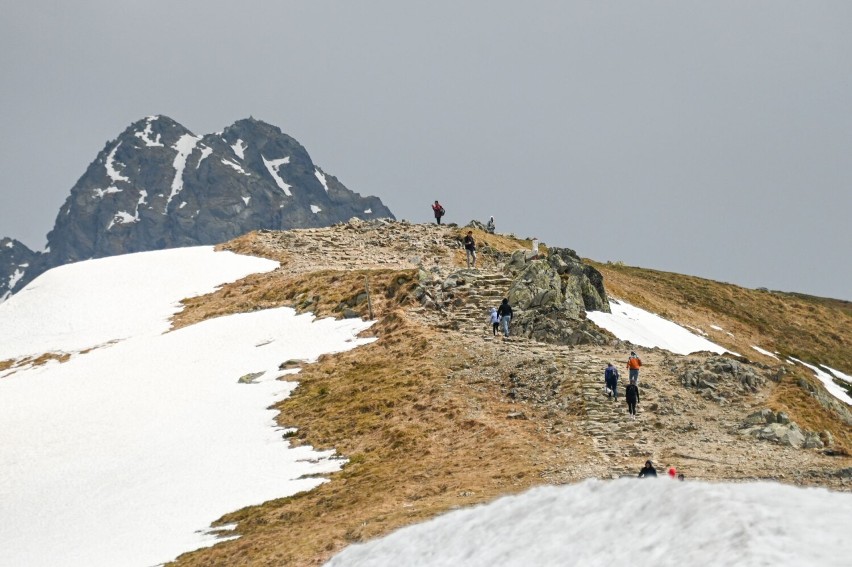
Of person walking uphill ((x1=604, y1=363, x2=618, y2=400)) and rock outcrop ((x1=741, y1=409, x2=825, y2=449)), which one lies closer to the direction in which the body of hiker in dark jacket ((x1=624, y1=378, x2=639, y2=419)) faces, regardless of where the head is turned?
the person walking uphill

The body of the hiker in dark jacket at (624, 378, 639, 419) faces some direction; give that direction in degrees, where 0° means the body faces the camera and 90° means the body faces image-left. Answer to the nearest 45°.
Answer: approximately 180°

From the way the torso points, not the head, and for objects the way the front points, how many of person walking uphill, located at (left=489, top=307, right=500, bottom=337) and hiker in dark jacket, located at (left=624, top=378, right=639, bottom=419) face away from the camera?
2

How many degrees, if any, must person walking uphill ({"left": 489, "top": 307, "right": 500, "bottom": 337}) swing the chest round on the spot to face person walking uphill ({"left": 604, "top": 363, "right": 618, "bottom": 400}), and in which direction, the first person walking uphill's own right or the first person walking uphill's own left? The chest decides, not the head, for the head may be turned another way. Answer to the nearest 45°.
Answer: approximately 135° to the first person walking uphill's own right

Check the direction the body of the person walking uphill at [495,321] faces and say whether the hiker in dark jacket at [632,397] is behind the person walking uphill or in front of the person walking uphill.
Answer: behind

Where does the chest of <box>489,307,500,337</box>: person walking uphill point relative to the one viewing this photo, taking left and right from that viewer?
facing away from the viewer

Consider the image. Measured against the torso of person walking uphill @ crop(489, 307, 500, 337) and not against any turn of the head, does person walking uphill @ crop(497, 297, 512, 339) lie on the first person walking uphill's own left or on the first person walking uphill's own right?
on the first person walking uphill's own right

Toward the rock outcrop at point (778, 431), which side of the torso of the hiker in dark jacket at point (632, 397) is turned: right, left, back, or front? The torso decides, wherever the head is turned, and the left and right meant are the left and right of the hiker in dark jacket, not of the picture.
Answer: right
